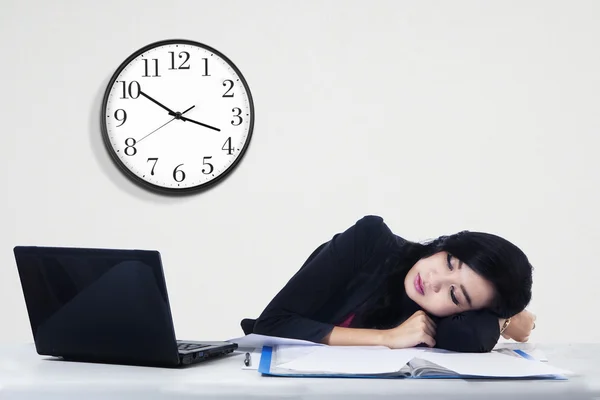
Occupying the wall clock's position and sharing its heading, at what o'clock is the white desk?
The white desk is roughly at 12 o'clock from the wall clock.

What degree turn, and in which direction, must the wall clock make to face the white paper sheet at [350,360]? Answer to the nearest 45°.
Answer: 0° — it already faces it

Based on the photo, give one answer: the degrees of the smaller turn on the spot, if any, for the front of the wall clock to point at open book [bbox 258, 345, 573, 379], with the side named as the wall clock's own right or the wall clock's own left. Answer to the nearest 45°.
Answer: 0° — it already faces it

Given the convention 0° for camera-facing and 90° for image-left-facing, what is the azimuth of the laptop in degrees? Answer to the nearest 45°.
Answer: approximately 225°

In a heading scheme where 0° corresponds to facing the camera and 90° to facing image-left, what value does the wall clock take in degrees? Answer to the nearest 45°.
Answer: approximately 0°

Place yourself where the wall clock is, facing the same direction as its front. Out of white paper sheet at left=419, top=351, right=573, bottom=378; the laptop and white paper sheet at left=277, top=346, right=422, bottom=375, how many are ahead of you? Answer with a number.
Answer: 3

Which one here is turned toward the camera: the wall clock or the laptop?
the wall clock

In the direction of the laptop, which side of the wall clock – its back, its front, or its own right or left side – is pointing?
front

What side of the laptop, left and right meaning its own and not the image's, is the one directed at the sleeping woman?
front

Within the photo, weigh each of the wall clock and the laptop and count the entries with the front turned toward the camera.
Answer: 1
